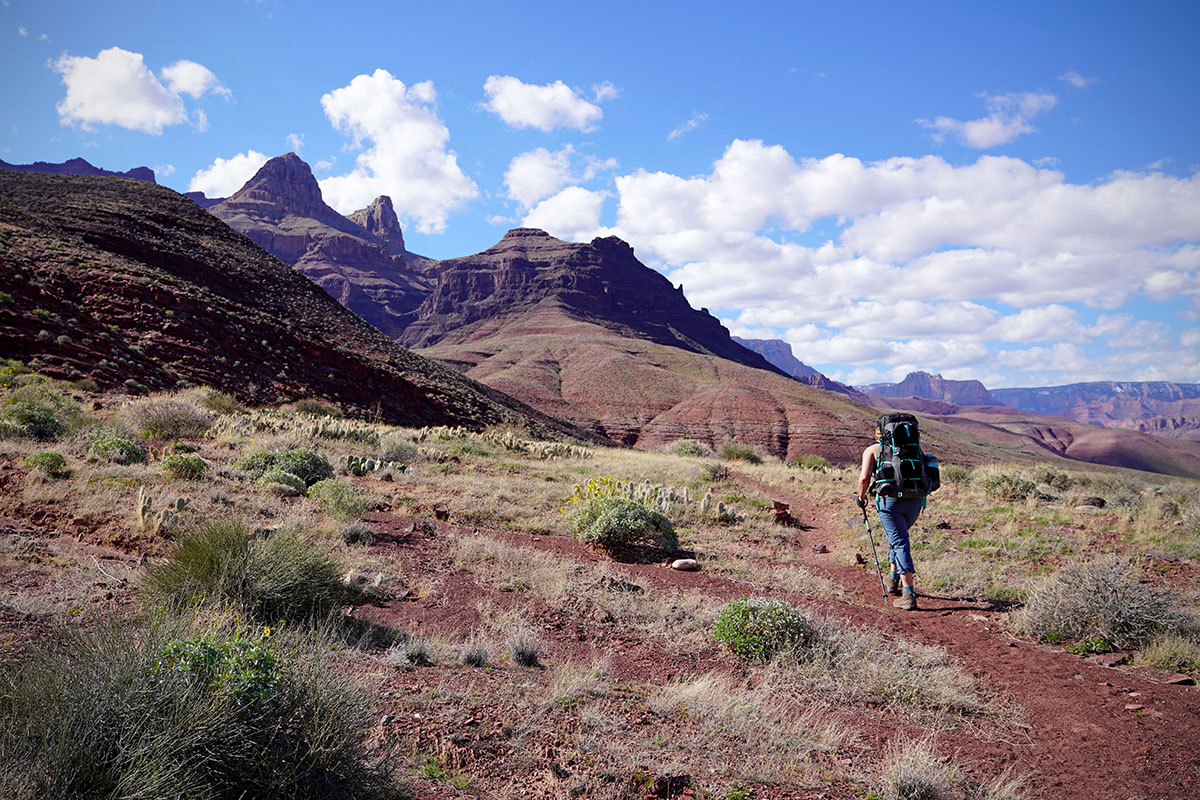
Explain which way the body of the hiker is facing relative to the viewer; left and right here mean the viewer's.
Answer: facing away from the viewer and to the left of the viewer

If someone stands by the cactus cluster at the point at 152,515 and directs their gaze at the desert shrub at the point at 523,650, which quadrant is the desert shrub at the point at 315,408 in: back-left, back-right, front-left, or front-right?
back-left

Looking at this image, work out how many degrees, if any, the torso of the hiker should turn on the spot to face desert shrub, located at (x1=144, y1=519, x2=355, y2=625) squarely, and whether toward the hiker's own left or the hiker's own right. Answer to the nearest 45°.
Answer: approximately 90° to the hiker's own left

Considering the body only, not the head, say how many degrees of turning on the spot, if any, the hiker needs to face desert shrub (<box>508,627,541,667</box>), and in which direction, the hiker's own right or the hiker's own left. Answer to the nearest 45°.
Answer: approximately 90° to the hiker's own left

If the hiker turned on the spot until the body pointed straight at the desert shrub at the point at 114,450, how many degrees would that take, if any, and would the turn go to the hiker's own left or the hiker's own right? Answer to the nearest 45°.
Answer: approximately 45° to the hiker's own left

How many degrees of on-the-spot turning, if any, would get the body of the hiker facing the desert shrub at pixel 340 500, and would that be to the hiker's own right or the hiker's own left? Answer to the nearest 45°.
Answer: approximately 45° to the hiker's own left

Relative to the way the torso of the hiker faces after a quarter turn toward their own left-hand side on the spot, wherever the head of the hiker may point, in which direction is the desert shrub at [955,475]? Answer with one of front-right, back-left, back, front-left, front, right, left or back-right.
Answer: back-right
